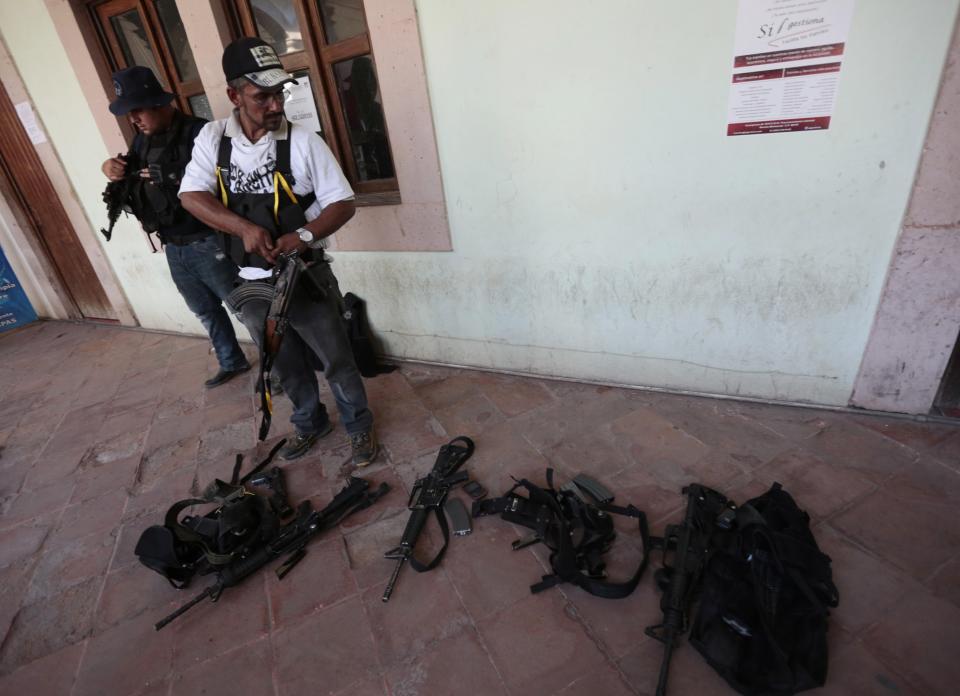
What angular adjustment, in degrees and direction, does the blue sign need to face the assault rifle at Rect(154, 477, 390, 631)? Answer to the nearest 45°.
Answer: approximately 45° to its right

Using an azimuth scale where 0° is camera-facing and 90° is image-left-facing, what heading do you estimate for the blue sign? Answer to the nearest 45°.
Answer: approximately 315°

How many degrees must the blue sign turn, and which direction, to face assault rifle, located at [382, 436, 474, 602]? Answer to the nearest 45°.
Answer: approximately 45° to its right

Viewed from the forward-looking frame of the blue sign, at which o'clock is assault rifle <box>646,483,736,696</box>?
The assault rifle is roughly at 11 o'clock from the blue sign.

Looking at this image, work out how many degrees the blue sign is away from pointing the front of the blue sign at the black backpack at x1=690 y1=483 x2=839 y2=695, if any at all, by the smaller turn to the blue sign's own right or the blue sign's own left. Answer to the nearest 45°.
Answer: approximately 45° to the blue sign's own left
